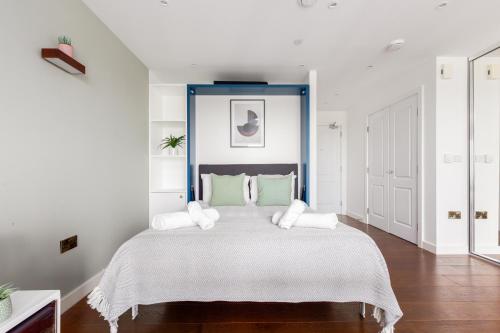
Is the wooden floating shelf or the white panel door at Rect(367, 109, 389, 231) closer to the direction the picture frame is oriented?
the wooden floating shelf

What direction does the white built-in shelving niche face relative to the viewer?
toward the camera

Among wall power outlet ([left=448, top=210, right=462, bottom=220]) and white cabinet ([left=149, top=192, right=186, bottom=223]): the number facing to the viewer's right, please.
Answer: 0

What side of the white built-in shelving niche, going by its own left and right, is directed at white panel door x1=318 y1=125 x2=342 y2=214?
left

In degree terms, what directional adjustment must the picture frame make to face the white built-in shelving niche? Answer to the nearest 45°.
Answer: approximately 90° to its right

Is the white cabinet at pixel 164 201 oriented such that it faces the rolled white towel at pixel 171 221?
yes

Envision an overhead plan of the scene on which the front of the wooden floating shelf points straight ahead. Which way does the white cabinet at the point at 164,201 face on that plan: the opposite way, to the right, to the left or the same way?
to the right

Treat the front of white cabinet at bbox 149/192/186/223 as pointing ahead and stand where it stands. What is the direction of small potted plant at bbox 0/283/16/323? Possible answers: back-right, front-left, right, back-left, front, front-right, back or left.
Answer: front

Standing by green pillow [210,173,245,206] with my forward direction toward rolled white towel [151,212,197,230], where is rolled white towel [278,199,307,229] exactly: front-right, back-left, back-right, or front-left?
front-left

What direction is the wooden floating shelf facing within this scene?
to the viewer's right

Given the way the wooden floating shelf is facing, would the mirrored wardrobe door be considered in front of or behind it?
in front

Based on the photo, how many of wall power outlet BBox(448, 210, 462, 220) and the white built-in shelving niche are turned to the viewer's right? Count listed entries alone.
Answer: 0

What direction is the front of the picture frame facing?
toward the camera

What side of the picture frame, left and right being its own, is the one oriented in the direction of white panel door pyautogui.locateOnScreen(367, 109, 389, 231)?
left
